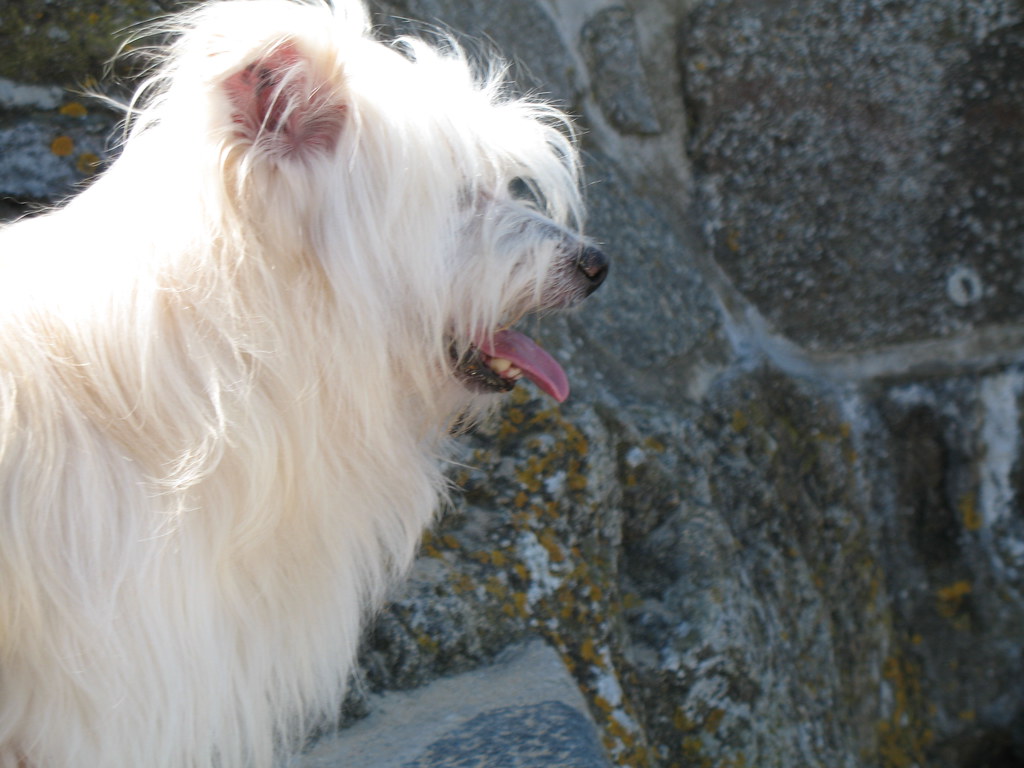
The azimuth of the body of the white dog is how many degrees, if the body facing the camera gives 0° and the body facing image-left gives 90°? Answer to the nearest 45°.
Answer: approximately 270°

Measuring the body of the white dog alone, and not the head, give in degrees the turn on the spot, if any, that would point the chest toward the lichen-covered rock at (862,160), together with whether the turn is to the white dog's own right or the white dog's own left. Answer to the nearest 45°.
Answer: approximately 45° to the white dog's own left
